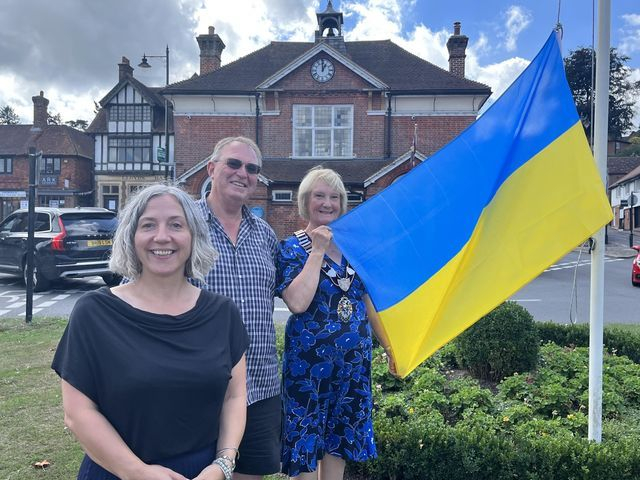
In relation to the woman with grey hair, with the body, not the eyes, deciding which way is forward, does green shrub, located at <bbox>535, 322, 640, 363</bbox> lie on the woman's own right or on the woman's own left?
on the woman's own left

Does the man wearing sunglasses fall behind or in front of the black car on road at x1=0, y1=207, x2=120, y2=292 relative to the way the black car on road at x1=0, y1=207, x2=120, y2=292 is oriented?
behind

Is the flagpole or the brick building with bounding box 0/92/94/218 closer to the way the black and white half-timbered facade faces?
the flagpole

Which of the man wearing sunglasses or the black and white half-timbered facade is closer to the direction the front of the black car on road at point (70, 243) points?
the black and white half-timbered facade

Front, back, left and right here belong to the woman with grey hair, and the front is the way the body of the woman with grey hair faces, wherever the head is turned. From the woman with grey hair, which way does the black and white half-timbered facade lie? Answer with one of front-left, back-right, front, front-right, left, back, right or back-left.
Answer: back

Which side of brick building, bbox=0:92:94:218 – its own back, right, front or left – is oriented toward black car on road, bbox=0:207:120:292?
front
